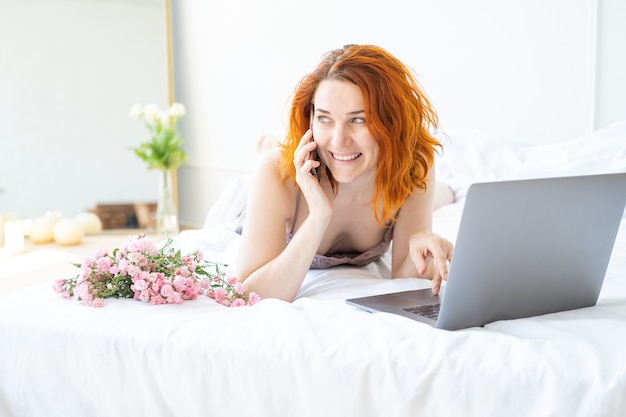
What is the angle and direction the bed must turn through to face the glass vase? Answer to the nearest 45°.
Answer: approximately 90° to its right

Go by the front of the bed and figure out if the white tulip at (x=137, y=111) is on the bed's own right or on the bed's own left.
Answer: on the bed's own right

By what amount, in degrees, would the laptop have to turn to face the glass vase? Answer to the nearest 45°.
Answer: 0° — it already faces it

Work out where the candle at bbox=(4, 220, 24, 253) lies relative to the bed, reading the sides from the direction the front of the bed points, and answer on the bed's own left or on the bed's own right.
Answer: on the bed's own right

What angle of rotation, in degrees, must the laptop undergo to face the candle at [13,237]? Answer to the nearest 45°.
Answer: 0° — it already faces it

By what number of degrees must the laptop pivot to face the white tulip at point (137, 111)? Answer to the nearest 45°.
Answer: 0° — it already faces it

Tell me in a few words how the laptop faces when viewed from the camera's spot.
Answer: facing away from the viewer and to the left of the viewer

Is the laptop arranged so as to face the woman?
yes

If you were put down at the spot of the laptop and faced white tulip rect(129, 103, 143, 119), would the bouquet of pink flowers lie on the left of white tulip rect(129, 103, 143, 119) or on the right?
left
